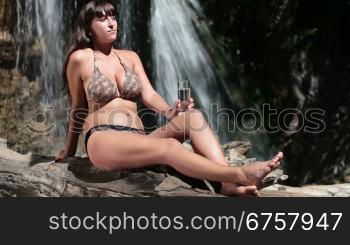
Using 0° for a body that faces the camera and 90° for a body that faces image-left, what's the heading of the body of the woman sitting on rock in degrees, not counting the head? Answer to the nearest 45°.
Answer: approximately 315°

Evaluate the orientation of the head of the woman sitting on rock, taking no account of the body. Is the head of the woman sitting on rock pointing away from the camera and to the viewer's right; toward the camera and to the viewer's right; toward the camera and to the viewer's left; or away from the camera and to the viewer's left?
toward the camera and to the viewer's right
